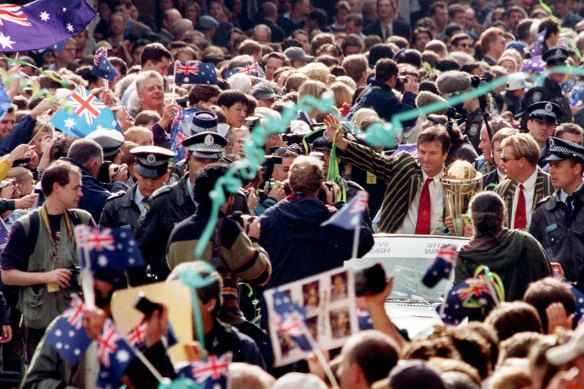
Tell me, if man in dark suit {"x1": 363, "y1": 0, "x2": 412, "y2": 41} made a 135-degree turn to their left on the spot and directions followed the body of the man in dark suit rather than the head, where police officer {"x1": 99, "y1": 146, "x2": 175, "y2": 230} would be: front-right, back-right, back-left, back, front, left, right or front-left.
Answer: back-right

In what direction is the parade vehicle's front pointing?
toward the camera

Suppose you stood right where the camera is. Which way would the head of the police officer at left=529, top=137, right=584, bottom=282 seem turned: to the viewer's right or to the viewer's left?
to the viewer's left

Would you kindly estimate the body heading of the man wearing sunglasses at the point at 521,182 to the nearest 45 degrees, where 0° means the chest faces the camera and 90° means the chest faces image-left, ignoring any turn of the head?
approximately 45°

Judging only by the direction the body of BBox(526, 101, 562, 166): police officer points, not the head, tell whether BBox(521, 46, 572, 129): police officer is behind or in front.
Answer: behind

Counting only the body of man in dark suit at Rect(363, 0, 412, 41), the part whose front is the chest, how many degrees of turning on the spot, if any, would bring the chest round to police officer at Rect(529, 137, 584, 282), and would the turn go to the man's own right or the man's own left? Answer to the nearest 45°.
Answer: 0° — they already face them

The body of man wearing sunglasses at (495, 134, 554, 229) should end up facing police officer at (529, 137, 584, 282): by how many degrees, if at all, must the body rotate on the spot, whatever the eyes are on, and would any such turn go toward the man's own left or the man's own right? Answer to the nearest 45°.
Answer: approximately 90° to the man's own left

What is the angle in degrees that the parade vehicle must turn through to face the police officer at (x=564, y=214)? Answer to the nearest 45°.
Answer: approximately 90° to its left

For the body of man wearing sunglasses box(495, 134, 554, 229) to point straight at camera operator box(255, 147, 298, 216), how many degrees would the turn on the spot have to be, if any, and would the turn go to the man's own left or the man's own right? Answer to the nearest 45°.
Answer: approximately 45° to the man's own right

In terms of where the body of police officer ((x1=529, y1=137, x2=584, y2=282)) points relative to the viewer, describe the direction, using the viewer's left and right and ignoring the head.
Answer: facing the viewer and to the left of the viewer

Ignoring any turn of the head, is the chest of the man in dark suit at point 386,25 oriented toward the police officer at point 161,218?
yes

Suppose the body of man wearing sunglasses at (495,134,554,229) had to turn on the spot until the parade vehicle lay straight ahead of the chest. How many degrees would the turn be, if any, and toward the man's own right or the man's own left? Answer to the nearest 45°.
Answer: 0° — they already face it

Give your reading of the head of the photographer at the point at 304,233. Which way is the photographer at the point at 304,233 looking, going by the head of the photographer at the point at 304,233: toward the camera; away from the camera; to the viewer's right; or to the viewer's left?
away from the camera

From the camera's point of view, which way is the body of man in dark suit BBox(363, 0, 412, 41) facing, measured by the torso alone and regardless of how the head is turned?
toward the camera

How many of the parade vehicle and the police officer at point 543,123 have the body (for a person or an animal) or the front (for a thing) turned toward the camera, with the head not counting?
2

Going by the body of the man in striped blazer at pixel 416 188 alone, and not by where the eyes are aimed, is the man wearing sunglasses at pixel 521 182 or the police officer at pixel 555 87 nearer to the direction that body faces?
the man wearing sunglasses

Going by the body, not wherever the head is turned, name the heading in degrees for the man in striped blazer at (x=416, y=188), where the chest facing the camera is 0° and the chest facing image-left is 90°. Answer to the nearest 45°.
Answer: approximately 315°
